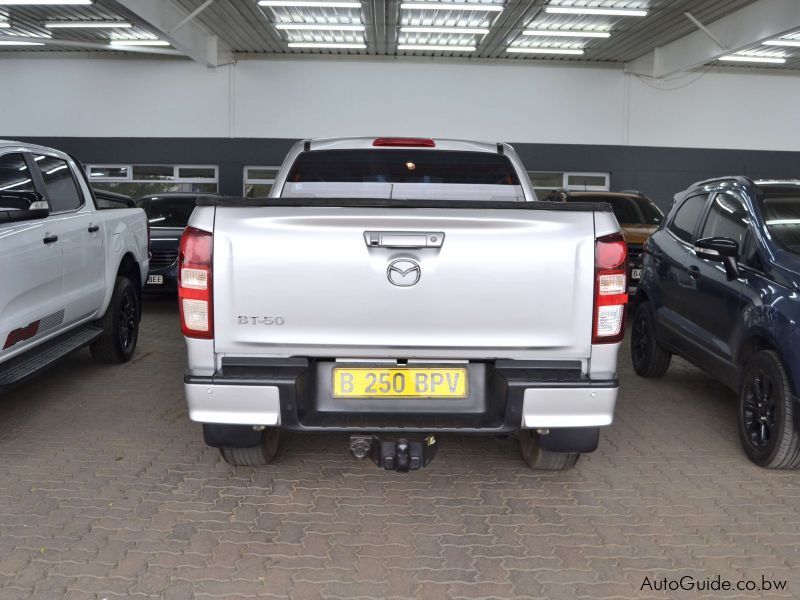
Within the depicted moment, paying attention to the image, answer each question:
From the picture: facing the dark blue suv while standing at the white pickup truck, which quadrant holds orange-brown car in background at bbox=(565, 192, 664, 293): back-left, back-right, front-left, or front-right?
front-left

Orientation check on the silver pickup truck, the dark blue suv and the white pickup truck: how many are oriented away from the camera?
1

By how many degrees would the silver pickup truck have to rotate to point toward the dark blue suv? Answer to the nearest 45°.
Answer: approximately 45° to its right

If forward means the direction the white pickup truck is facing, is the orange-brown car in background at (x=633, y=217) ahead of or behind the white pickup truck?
behind

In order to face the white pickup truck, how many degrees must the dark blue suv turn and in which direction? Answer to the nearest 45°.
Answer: approximately 135° to its right

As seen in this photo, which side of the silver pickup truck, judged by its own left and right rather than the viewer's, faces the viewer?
back

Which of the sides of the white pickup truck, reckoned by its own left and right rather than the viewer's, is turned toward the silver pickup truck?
left

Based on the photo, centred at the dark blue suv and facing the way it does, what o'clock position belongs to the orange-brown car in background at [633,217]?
The orange-brown car in background is roughly at 7 o'clock from the dark blue suv.

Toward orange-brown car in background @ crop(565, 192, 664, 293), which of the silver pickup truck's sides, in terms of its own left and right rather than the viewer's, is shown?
front

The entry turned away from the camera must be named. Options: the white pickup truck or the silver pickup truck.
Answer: the silver pickup truck

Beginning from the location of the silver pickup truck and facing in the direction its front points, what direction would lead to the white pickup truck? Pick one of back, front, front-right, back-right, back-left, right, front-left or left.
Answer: front-left
